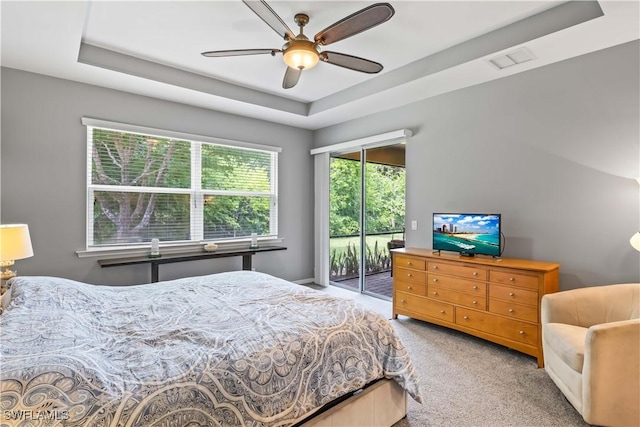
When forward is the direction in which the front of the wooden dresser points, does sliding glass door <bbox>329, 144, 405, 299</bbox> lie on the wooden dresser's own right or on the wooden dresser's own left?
on the wooden dresser's own right

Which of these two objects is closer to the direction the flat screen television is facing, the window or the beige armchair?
the window

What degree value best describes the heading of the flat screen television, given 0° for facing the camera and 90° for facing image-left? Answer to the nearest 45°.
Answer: approximately 45°

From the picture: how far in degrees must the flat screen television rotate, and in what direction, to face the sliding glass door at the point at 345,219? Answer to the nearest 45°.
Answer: approximately 90° to its right

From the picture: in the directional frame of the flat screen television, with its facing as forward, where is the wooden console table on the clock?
The wooden console table is roughly at 1 o'clock from the flat screen television.

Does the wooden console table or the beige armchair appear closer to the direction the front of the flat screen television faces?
the wooden console table

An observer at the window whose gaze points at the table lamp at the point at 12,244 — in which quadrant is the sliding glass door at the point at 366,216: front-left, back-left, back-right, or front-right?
back-left

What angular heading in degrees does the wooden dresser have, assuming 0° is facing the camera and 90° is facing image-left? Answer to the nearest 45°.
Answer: approximately 45°
